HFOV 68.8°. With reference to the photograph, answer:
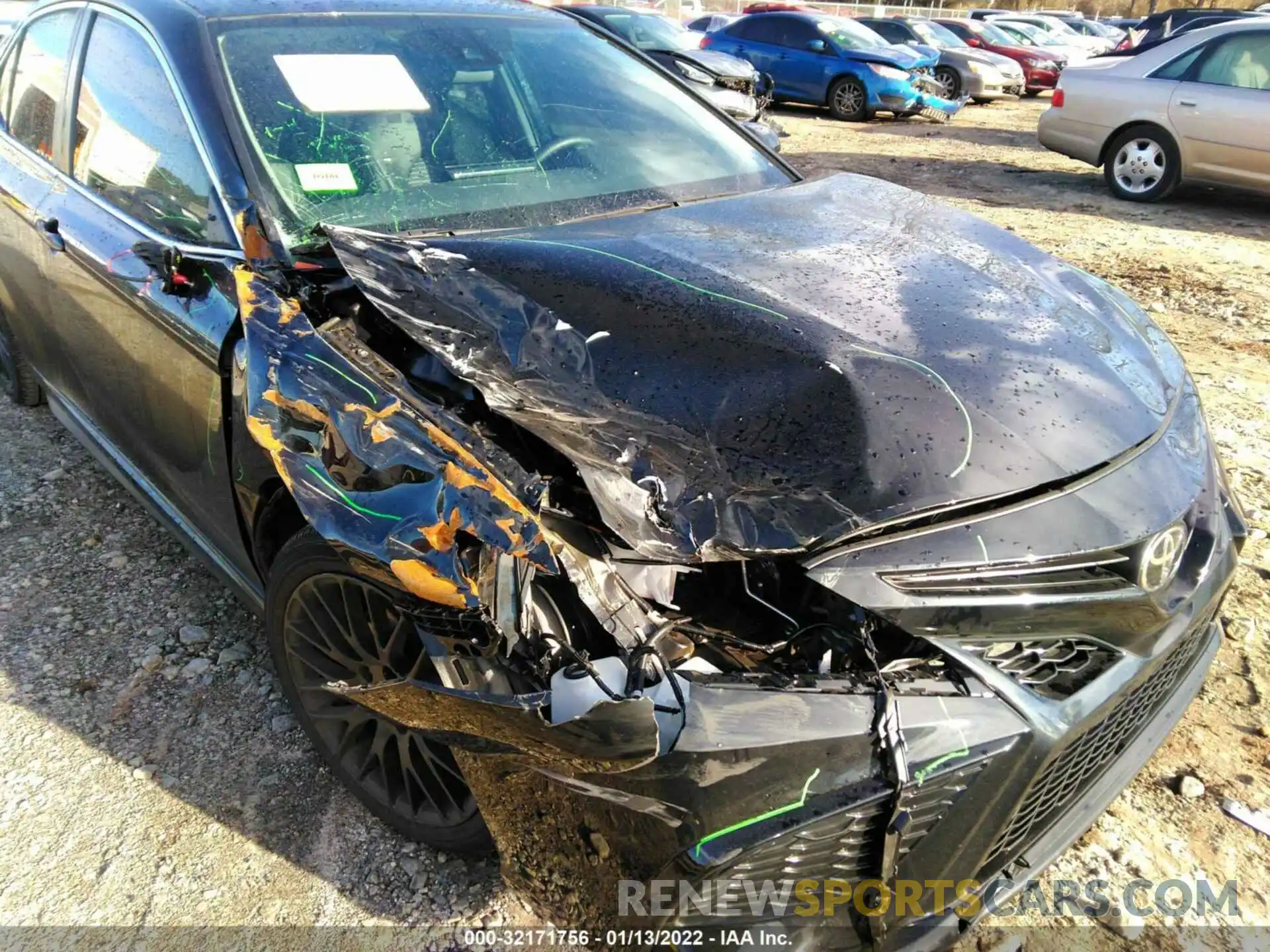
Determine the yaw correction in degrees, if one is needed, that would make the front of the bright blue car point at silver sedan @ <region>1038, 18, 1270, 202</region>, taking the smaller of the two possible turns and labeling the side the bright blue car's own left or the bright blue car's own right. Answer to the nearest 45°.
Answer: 0° — it already faces it

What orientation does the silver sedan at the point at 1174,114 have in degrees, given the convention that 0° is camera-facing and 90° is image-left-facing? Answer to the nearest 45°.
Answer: approximately 270°

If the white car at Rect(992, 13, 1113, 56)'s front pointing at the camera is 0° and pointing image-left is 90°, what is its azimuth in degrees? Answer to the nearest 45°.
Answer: approximately 315°

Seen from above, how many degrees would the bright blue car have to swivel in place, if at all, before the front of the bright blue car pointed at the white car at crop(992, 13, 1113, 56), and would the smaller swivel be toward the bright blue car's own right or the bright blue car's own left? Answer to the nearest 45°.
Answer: approximately 90° to the bright blue car's own left

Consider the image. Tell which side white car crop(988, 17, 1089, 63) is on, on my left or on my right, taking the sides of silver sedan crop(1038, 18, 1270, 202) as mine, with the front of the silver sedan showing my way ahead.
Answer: on my left

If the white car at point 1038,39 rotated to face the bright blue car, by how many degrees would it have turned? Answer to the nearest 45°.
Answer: approximately 45° to its right

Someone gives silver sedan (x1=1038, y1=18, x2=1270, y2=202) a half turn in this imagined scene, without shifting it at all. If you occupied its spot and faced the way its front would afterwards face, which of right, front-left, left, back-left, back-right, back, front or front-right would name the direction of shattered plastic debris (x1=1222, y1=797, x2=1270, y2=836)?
left

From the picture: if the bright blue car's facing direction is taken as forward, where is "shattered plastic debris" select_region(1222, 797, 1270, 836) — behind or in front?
in front

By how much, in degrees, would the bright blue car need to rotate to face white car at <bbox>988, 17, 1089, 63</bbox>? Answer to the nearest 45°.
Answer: approximately 90° to its left

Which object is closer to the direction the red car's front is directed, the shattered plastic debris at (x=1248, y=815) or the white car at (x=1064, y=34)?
the shattered plastic debris

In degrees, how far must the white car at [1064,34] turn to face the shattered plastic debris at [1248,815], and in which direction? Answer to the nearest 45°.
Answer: approximately 45° to its right
